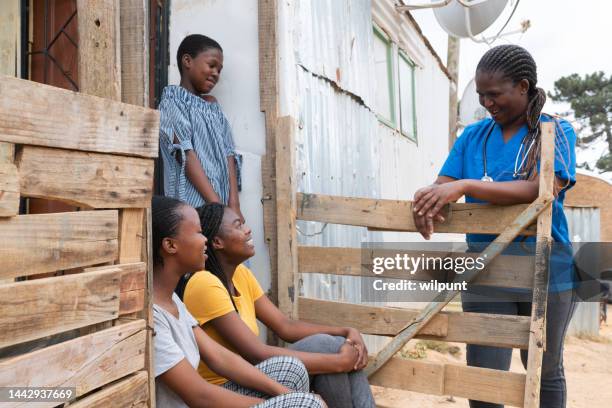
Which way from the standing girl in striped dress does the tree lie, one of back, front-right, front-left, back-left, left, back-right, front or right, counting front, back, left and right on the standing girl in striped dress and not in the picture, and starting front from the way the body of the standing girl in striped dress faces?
left

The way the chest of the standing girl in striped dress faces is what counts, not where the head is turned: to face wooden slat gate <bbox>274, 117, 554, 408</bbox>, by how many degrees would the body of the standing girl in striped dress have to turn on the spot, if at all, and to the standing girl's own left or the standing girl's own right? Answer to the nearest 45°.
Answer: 0° — they already face it

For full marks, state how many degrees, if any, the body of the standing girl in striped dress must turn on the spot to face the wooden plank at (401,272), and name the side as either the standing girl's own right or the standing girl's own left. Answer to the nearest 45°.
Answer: approximately 45° to the standing girl's own left

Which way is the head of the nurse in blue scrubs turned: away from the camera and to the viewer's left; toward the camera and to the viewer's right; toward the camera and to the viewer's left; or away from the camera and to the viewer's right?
toward the camera and to the viewer's left

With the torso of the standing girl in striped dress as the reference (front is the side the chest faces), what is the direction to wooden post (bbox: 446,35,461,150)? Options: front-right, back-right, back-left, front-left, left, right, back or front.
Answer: left

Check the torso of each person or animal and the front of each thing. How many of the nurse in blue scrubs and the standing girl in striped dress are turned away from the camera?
0

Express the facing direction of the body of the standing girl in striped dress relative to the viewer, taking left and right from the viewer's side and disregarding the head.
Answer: facing the viewer and to the right of the viewer

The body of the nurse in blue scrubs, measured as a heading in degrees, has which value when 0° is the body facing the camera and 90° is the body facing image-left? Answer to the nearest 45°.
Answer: approximately 45°

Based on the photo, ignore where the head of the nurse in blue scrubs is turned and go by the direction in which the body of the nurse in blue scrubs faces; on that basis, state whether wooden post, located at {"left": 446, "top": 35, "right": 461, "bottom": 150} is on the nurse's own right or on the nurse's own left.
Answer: on the nurse's own right

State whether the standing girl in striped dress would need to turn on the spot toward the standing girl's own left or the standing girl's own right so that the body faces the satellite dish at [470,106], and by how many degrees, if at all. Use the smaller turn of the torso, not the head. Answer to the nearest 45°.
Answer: approximately 90° to the standing girl's own left

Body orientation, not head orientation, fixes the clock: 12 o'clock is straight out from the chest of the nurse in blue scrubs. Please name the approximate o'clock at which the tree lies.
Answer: The tree is roughly at 5 o'clock from the nurse in blue scrubs.
